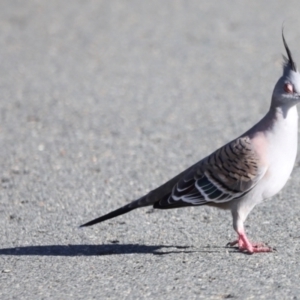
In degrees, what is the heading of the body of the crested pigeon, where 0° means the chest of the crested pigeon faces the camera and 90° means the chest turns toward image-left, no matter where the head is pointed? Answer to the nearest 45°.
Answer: approximately 270°
